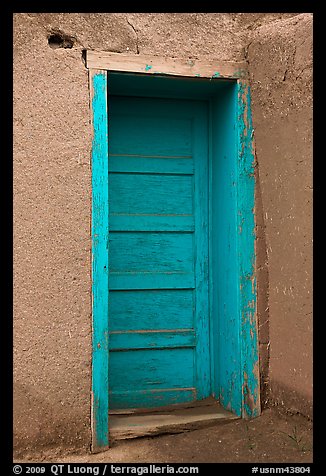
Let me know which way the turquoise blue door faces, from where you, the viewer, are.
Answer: facing the viewer and to the right of the viewer
